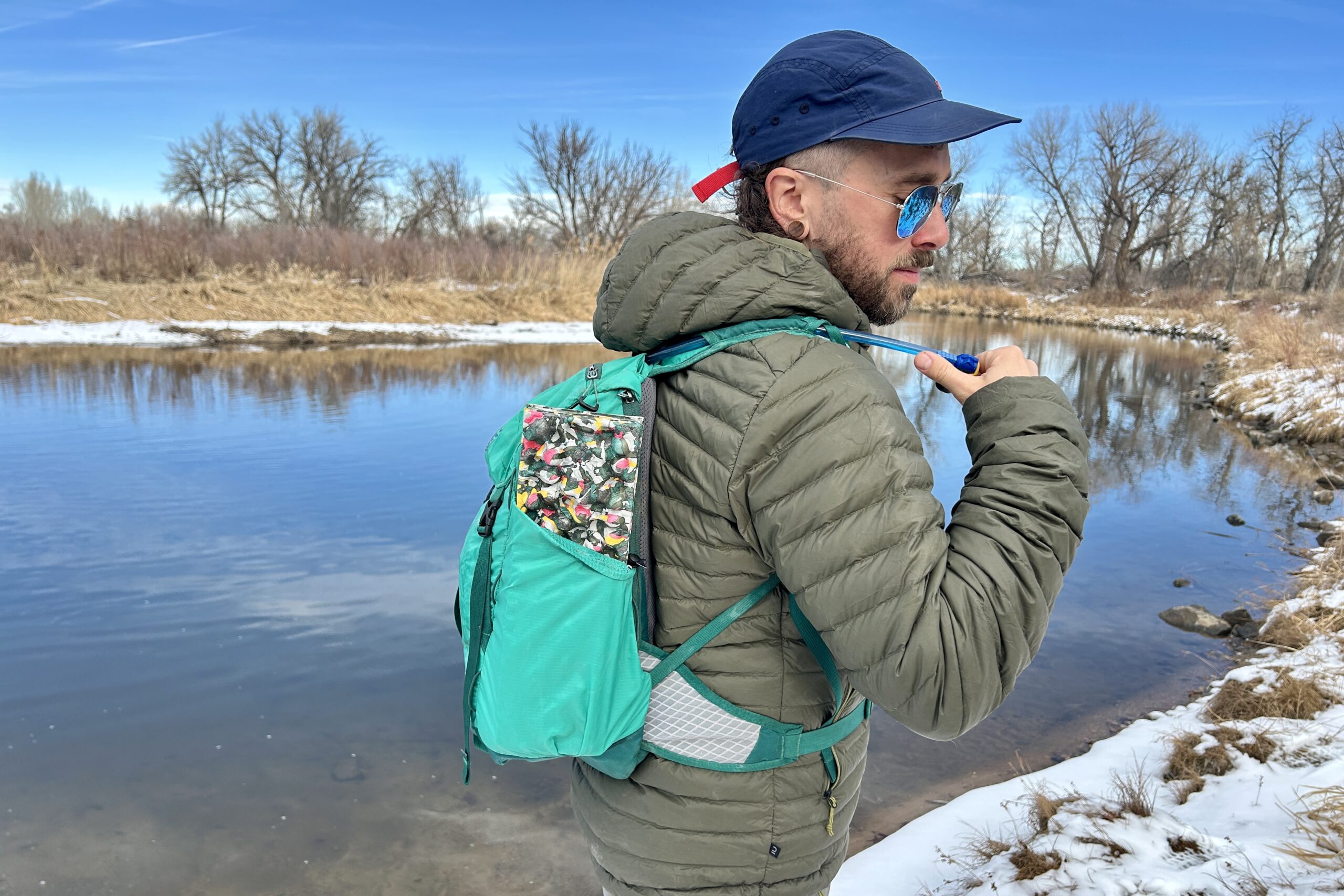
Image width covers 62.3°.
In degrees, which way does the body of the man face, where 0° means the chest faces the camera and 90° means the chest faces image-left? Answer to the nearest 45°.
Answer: approximately 270°

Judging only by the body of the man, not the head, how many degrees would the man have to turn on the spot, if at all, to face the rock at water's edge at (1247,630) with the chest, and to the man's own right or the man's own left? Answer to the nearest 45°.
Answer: approximately 45° to the man's own left

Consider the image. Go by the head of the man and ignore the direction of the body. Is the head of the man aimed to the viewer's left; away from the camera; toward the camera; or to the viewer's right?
to the viewer's right

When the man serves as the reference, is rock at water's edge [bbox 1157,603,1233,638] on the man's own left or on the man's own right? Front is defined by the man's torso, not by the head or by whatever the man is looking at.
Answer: on the man's own left
